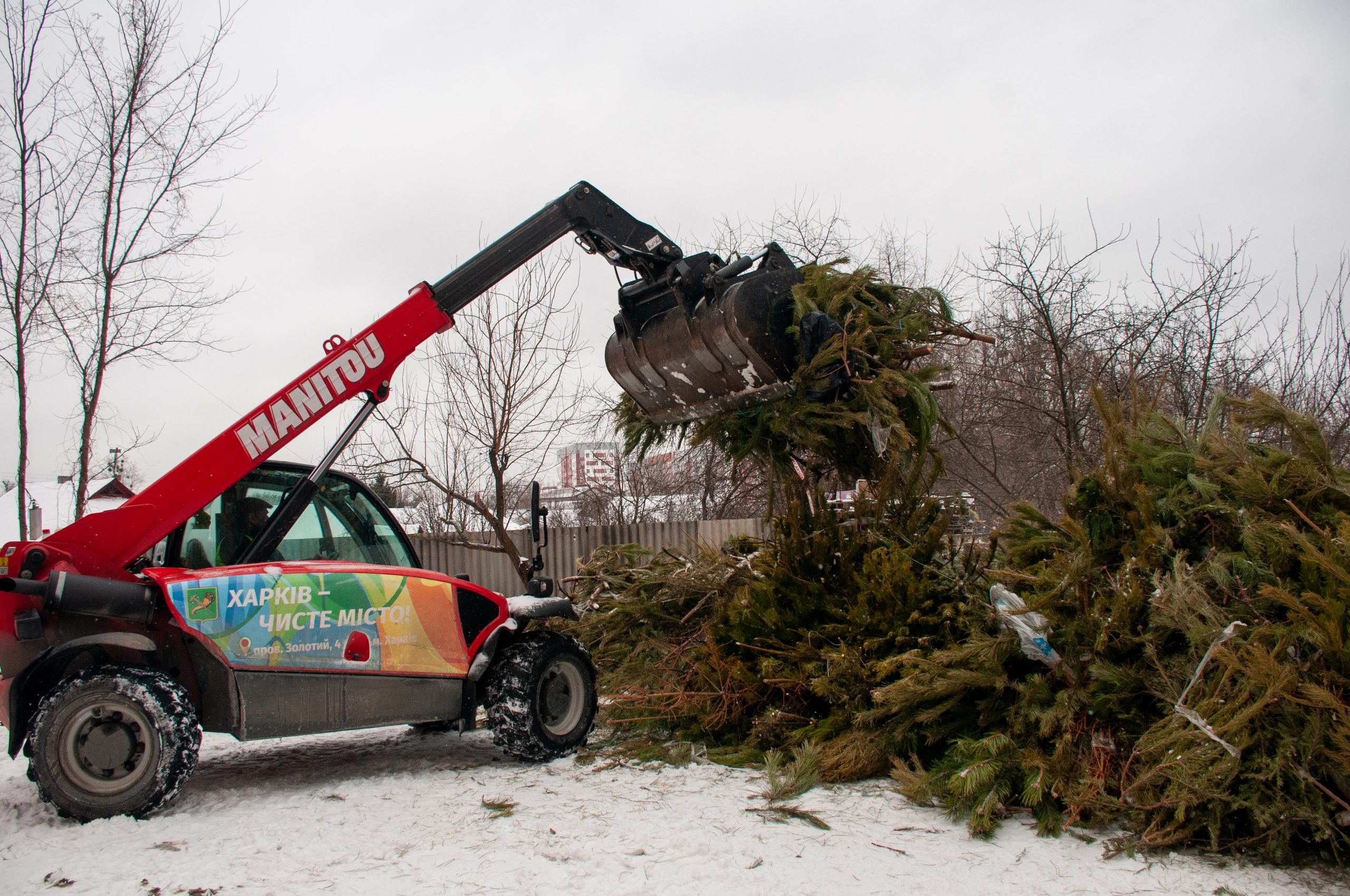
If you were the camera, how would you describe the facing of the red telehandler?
facing away from the viewer and to the right of the viewer

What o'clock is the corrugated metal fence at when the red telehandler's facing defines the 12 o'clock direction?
The corrugated metal fence is roughly at 11 o'clock from the red telehandler.
